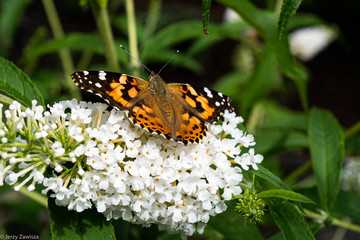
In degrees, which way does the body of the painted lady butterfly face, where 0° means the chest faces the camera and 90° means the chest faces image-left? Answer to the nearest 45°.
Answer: approximately 180°

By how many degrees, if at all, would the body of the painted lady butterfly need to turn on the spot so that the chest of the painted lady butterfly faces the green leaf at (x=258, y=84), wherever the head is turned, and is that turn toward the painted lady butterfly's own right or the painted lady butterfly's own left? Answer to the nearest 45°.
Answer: approximately 45° to the painted lady butterfly's own right

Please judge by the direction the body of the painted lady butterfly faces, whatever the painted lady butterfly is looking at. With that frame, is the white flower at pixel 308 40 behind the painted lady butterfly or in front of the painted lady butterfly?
in front

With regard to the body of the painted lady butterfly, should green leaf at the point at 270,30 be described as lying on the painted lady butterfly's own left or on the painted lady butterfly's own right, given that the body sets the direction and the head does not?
on the painted lady butterfly's own right

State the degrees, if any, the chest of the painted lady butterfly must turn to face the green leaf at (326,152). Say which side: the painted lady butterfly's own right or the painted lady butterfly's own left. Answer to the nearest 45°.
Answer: approximately 45° to the painted lady butterfly's own right
